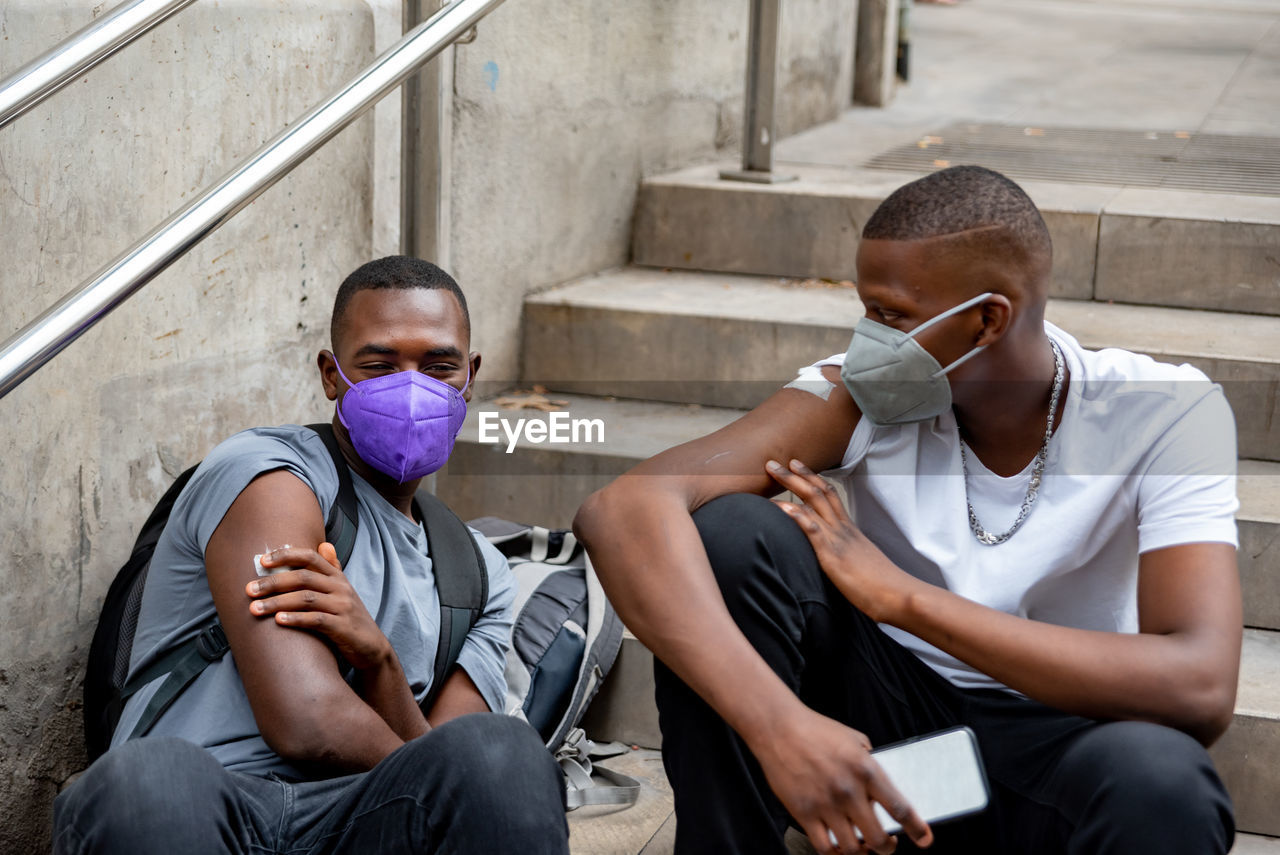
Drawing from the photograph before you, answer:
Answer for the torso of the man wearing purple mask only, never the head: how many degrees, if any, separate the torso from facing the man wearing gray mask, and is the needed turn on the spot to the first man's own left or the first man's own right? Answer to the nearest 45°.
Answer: approximately 45° to the first man's own left

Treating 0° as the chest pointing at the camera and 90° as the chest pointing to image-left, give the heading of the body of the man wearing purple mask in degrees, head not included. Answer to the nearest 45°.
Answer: approximately 315°

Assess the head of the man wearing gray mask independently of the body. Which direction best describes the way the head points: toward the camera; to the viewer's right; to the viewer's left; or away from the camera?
to the viewer's left

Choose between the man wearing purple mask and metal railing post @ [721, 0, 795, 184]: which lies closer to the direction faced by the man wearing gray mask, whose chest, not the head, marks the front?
the man wearing purple mask

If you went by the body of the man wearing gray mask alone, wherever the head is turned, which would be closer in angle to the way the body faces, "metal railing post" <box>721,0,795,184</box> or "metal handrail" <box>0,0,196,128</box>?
the metal handrail

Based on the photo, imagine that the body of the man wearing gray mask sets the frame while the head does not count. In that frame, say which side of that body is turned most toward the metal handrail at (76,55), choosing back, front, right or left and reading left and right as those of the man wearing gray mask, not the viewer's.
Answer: right

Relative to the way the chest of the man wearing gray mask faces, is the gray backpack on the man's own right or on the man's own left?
on the man's own right

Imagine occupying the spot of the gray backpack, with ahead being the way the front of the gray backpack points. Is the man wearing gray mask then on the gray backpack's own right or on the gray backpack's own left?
on the gray backpack's own left
